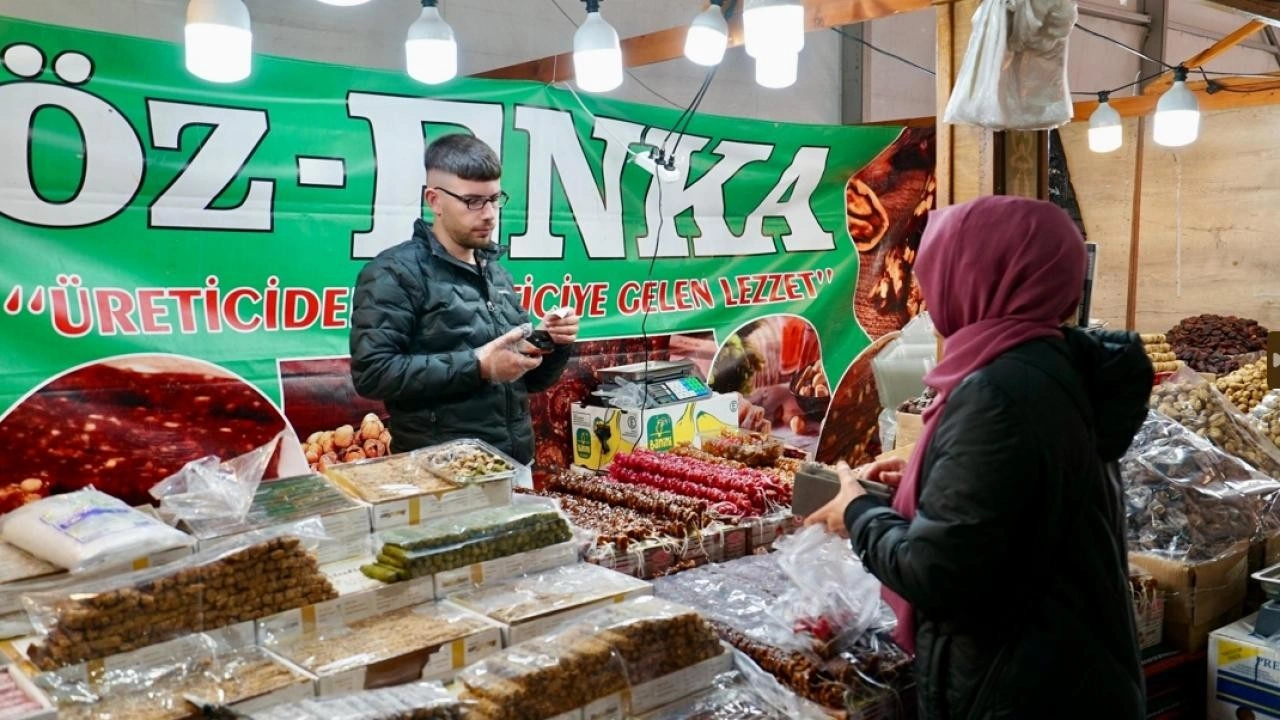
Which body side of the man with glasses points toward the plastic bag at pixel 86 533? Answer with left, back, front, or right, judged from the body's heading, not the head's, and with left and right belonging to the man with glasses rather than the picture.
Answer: right

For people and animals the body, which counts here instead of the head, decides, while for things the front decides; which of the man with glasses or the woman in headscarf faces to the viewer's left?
the woman in headscarf

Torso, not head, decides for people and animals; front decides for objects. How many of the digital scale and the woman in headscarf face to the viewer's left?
1

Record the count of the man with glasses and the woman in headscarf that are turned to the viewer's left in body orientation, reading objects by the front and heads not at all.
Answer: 1

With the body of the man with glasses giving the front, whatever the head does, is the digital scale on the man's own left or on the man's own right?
on the man's own left

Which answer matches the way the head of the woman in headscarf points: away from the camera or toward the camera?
away from the camera

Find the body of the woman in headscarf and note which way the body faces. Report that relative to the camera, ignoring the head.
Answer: to the viewer's left

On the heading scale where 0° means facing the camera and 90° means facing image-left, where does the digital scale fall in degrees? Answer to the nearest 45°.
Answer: approximately 315°
